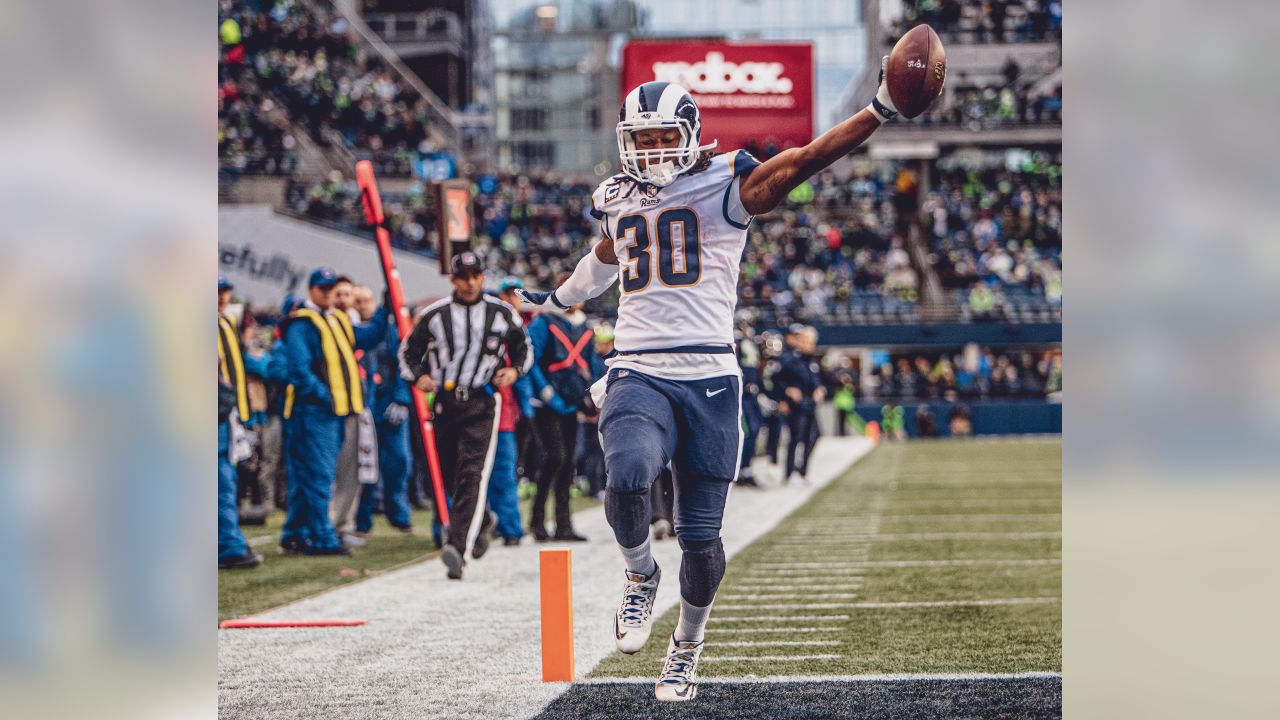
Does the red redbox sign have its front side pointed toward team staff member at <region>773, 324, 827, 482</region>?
yes

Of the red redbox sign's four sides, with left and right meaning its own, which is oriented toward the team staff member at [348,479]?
front

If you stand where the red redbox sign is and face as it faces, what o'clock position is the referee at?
The referee is roughly at 12 o'clock from the red redbox sign.

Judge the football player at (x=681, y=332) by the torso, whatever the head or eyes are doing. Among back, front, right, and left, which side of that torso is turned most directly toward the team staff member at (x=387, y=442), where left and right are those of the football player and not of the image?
back

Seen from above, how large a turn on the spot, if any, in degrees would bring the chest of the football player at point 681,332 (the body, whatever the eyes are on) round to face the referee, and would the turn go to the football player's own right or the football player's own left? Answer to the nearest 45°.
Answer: approximately 180°

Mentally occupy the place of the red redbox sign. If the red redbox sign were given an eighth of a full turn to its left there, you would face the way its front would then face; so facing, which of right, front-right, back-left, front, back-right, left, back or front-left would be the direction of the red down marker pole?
front-right

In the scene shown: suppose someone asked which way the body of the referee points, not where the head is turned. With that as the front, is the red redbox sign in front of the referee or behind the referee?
behind

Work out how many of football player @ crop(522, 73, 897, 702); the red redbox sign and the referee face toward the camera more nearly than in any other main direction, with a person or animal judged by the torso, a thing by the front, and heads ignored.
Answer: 3

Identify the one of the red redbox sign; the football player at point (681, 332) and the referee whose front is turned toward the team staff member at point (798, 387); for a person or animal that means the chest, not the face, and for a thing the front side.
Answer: the red redbox sign

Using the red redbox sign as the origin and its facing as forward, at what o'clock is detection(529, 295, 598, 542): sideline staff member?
The sideline staff member is roughly at 12 o'clock from the red redbox sign.

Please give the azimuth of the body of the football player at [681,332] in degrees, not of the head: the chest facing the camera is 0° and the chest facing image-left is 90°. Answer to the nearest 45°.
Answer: approximately 0°
